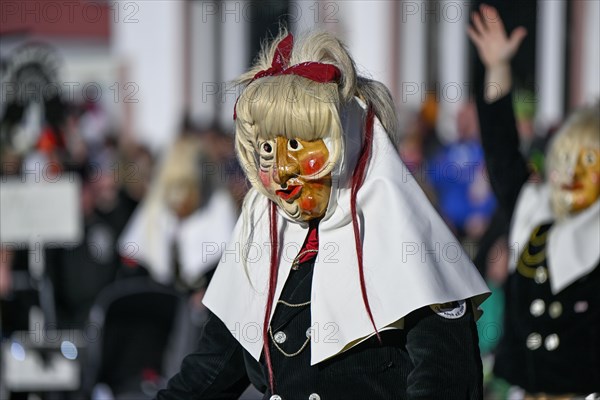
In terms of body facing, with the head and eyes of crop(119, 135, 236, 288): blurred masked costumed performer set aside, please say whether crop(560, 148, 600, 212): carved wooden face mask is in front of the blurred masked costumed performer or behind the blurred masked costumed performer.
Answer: in front

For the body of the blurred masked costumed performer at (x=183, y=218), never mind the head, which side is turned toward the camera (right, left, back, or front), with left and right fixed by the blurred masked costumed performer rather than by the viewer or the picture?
front

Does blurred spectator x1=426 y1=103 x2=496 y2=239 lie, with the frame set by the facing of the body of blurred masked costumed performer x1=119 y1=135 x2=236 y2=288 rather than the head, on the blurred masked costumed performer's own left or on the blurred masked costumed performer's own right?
on the blurred masked costumed performer's own left

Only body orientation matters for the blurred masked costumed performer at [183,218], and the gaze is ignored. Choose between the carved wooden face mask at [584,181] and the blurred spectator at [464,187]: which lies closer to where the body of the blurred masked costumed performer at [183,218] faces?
the carved wooden face mask
